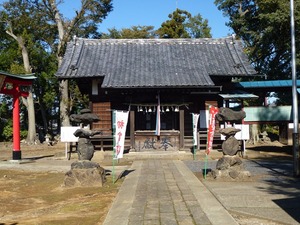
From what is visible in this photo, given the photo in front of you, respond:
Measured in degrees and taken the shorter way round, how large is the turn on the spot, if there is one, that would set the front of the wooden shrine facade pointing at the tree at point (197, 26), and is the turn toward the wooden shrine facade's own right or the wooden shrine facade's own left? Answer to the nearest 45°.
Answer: approximately 180°

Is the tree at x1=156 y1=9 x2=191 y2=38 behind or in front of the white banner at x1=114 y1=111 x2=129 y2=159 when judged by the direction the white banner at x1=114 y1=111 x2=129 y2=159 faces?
behind

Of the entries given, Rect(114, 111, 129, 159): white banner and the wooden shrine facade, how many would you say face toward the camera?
2

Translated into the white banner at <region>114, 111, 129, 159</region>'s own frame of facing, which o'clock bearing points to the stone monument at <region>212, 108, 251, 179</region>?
The stone monument is roughly at 9 o'clock from the white banner.

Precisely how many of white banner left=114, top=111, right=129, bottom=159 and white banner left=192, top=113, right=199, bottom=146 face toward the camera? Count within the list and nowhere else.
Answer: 2

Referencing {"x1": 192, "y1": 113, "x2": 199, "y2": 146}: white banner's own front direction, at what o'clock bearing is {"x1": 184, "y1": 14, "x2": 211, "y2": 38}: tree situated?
The tree is roughly at 6 o'clock from the white banner.
